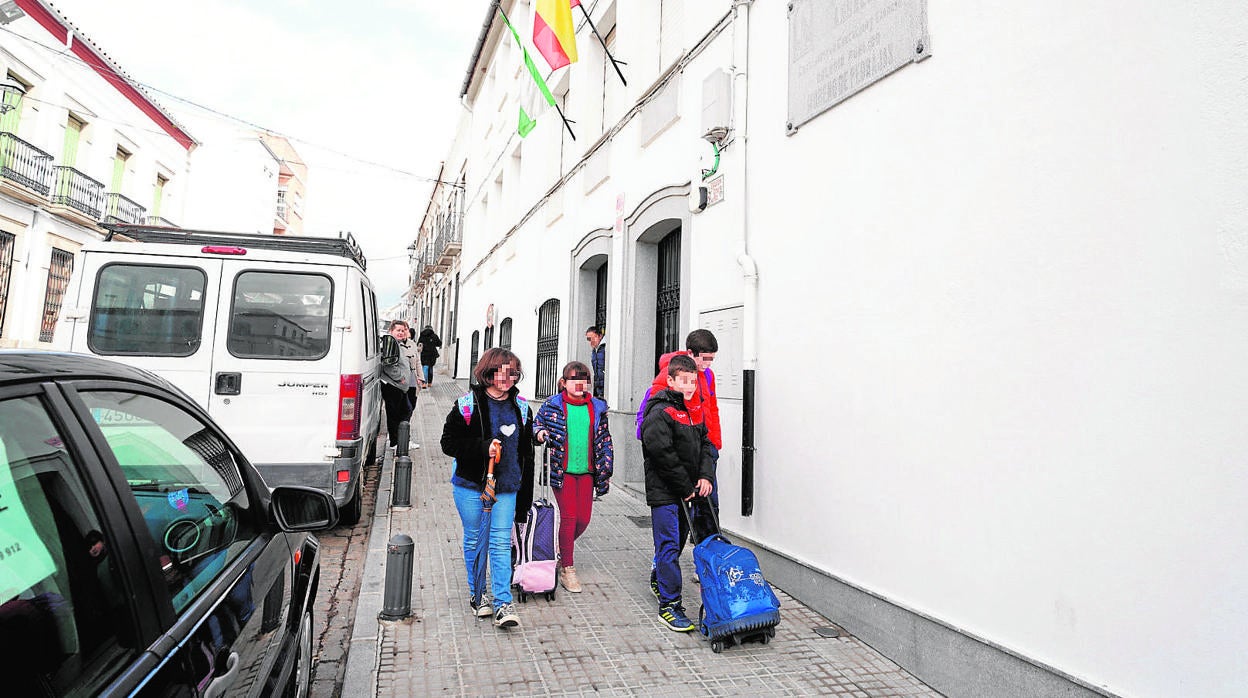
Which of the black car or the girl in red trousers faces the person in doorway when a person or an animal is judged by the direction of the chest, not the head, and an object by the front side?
the black car

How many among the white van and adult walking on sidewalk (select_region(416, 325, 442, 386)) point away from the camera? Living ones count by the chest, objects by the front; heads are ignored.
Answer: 2

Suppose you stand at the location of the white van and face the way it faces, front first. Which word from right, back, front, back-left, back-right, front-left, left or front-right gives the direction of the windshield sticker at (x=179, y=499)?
back

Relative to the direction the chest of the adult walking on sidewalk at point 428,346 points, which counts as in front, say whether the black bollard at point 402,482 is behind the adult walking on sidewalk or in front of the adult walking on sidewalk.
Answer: behind

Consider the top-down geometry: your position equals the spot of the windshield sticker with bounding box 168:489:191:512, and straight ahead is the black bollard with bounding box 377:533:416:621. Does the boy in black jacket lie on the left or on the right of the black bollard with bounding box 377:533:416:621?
right

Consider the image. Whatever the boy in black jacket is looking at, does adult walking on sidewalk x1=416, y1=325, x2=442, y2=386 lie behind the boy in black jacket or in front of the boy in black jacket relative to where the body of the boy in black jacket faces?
behind

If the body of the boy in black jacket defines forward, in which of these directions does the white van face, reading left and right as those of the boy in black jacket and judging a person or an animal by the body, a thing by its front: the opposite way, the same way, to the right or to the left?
the opposite way

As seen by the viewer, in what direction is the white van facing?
away from the camera

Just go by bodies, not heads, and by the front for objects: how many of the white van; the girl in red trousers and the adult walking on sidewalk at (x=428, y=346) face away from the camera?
2

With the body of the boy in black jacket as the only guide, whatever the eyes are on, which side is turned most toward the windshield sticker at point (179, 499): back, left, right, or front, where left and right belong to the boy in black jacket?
right

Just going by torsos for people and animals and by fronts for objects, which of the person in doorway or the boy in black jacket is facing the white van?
the person in doorway

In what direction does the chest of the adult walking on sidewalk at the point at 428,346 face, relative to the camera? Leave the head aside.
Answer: away from the camera

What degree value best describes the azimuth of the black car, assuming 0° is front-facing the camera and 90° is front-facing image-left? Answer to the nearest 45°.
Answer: approximately 225°
